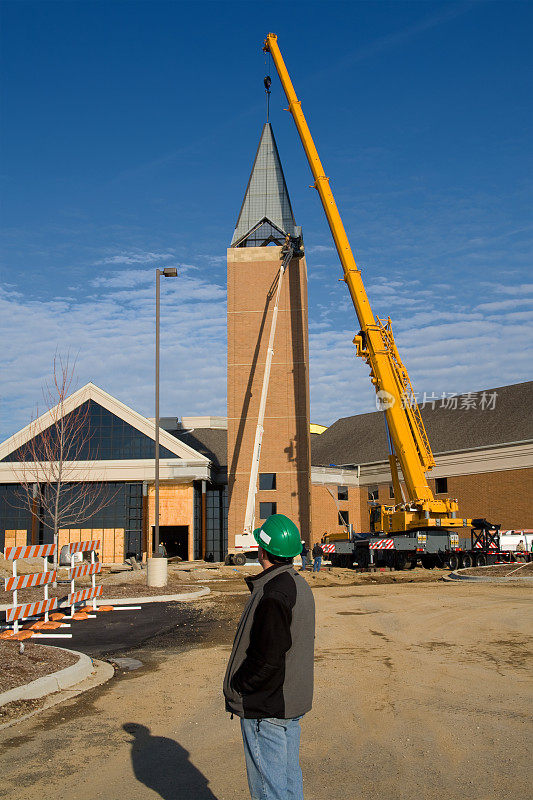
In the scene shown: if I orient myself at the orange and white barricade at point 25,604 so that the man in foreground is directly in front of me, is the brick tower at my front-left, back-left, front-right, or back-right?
back-left

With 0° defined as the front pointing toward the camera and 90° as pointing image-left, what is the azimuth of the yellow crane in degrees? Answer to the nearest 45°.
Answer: approximately 90°

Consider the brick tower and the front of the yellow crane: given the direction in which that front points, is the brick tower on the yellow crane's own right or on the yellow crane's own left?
on the yellow crane's own right

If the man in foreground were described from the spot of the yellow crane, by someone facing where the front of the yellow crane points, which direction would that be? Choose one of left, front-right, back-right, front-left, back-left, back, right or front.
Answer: left

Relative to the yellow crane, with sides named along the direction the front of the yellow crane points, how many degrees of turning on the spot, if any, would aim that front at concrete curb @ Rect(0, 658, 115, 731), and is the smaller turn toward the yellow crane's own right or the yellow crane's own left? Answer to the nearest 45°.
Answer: approximately 90° to the yellow crane's own left

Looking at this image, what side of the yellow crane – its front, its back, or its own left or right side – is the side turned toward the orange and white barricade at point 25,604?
left

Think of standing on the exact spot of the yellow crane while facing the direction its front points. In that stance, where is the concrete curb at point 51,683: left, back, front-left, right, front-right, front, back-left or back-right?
left

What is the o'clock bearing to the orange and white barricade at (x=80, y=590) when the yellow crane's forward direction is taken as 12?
The orange and white barricade is roughly at 10 o'clock from the yellow crane.

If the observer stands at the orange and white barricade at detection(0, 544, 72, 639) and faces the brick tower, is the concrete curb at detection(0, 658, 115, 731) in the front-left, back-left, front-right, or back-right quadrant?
back-right
